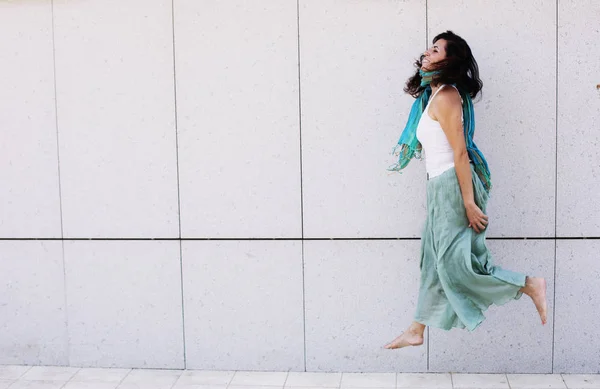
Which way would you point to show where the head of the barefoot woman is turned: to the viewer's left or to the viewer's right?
to the viewer's left

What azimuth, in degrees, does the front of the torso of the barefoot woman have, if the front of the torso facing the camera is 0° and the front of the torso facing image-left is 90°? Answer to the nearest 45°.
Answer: approximately 90°
